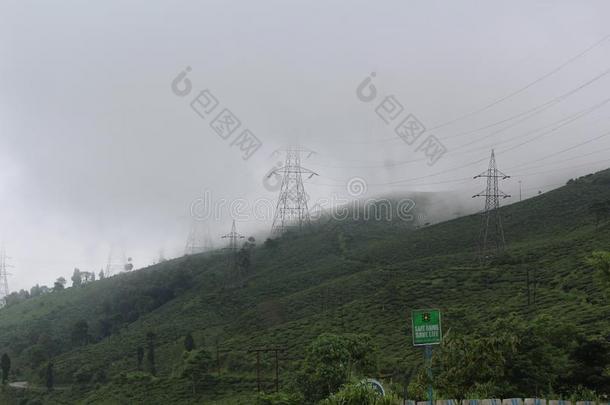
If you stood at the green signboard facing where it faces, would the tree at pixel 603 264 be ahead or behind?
behind

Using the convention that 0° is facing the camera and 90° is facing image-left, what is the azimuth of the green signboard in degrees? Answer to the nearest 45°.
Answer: approximately 0°
